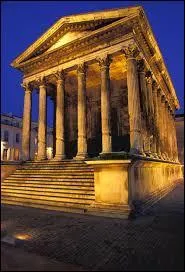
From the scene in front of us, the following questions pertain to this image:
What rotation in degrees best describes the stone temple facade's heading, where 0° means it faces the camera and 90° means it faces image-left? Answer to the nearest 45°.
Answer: approximately 45°

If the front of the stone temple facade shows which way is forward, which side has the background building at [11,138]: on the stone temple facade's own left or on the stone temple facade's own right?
on the stone temple facade's own right
